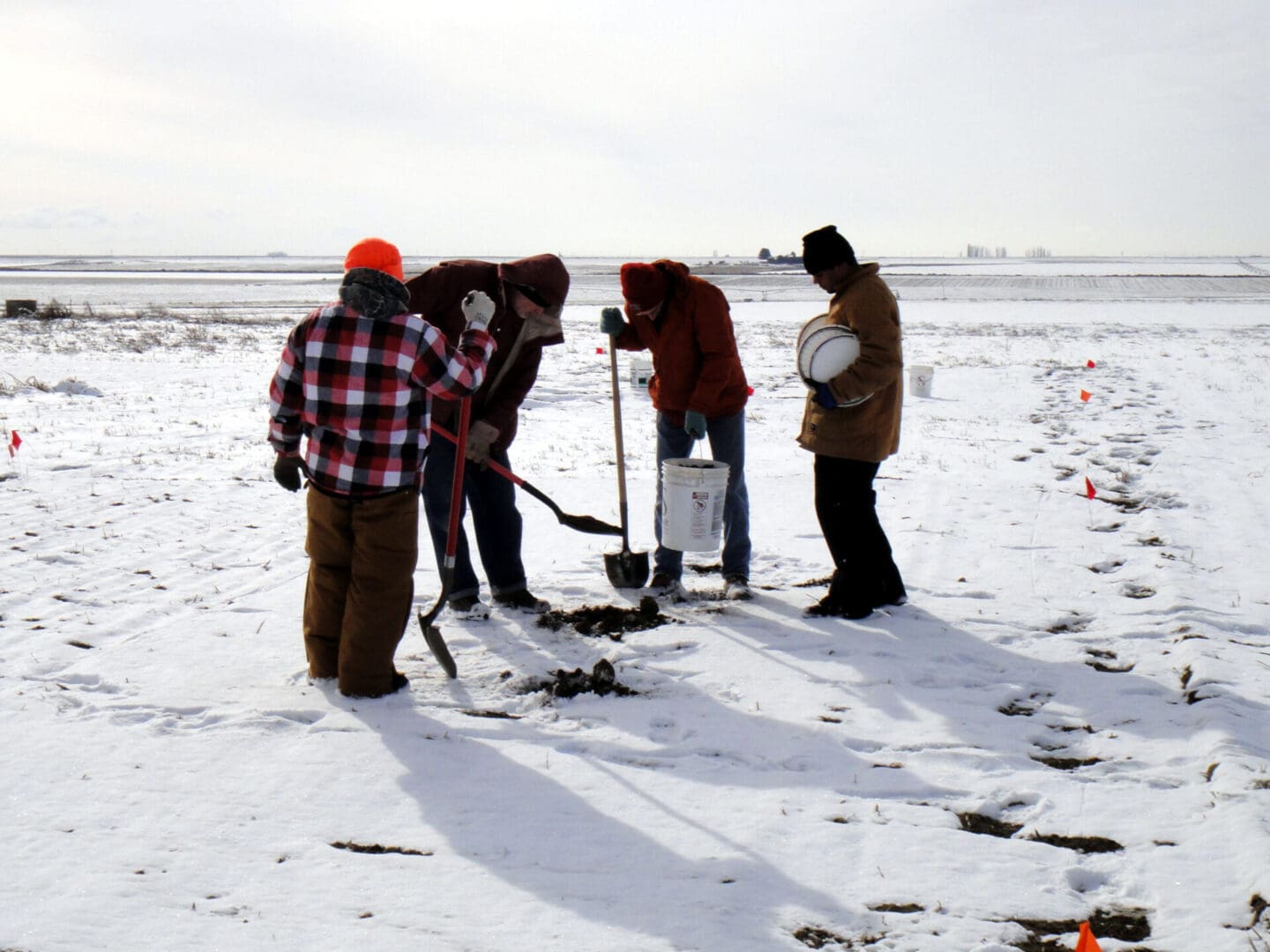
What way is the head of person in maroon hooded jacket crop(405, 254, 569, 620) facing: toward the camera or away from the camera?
toward the camera

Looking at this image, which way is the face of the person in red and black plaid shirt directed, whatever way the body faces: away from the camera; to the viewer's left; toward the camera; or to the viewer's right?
away from the camera

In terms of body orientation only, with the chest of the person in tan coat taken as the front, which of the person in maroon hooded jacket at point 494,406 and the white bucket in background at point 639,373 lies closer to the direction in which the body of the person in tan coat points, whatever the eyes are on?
the person in maroon hooded jacket

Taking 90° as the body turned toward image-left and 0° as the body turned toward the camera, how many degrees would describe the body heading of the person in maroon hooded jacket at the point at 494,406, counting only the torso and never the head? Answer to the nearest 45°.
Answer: approximately 315°

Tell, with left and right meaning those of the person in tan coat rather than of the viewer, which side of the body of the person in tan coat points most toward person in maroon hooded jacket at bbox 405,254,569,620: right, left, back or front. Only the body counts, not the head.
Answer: front

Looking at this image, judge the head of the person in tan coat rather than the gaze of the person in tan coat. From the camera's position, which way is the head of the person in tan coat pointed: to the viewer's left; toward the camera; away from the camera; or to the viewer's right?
to the viewer's left

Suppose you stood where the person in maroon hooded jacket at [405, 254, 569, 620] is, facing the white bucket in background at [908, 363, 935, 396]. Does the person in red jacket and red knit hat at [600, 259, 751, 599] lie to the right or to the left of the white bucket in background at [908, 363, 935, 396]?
right

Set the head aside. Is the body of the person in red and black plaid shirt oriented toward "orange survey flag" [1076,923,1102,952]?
no

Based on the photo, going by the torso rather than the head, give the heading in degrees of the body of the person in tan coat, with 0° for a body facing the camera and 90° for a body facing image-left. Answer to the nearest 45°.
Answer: approximately 90°

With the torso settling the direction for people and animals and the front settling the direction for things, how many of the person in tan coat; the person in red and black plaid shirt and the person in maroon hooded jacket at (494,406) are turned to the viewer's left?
1

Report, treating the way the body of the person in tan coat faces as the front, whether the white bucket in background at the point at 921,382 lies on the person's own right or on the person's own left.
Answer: on the person's own right

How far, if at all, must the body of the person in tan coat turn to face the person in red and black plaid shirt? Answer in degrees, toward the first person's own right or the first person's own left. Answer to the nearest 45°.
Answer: approximately 45° to the first person's own left

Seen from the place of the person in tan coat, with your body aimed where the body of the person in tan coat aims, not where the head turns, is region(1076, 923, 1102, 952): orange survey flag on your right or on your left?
on your left

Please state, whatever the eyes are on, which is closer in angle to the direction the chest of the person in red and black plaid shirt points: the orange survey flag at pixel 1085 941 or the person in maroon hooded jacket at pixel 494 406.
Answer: the person in maroon hooded jacket

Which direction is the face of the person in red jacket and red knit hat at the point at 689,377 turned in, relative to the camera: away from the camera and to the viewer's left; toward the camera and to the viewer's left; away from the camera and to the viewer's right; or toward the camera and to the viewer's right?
toward the camera and to the viewer's left

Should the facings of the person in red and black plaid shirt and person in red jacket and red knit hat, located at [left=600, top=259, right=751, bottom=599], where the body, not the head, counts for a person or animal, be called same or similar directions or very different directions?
very different directions

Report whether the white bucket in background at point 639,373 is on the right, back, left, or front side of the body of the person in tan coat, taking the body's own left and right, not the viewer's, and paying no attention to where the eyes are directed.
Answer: right
